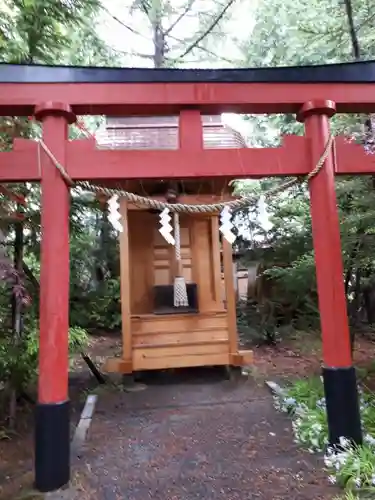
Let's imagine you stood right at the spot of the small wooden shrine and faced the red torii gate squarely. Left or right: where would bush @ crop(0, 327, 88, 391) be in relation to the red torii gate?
right

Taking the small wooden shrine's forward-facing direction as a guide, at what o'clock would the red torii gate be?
The red torii gate is roughly at 12 o'clock from the small wooden shrine.

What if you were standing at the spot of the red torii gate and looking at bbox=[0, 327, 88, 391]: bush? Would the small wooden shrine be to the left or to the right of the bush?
right

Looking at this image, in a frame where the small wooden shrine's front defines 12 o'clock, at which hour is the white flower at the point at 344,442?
The white flower is roughly at 11 o'clock from the small wooden shrine.

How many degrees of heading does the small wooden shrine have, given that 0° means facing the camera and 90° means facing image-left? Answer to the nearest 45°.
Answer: approximately 0°

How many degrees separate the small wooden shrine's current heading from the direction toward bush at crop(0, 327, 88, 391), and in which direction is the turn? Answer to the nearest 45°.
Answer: approximately 45° to its right

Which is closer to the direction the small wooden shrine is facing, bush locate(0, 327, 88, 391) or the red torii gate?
the red torii gate
